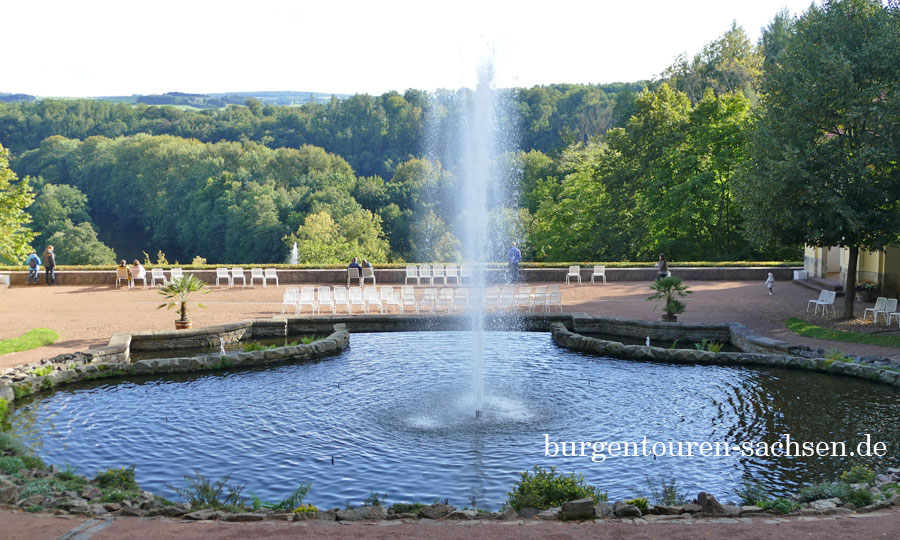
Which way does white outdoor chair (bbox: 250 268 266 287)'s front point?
toward the camera

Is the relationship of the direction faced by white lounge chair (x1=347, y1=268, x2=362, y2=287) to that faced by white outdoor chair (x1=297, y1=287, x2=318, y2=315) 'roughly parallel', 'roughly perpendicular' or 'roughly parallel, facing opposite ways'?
roughly parallel

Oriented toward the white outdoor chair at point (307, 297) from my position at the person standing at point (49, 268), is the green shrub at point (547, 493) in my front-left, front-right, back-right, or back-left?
front-right

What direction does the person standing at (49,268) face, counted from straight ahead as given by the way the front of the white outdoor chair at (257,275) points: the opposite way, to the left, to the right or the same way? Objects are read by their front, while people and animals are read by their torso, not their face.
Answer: the opposite way

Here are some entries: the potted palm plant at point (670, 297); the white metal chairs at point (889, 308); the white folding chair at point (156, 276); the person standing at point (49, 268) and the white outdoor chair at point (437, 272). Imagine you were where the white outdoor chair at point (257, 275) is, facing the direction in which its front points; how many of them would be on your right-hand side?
2

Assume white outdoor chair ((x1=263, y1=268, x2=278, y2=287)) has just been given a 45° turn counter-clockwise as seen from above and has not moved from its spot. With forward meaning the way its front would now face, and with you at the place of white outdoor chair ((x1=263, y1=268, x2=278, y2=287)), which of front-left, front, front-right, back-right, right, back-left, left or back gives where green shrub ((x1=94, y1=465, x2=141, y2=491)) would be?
front-right

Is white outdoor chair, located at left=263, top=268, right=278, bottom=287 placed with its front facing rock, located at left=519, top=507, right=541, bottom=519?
yes

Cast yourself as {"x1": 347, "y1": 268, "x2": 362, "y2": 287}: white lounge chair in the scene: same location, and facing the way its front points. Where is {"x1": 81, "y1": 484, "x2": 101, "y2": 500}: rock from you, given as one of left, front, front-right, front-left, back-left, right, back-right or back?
back

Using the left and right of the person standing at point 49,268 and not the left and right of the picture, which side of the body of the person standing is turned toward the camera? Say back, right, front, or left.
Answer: back

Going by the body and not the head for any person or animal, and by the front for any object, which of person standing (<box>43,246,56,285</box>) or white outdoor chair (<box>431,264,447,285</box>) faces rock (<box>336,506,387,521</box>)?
the white outdoor chair

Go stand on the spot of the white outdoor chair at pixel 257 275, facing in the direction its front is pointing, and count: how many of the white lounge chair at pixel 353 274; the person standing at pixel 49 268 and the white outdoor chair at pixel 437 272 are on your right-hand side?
1

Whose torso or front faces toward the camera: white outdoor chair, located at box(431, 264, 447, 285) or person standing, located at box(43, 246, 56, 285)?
the white outdoor chair

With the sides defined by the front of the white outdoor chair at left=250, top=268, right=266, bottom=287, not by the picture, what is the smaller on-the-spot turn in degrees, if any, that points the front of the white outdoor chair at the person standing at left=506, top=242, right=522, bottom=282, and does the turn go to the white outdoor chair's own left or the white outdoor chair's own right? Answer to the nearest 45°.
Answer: approximately 90° to the white outdoor chair's own left

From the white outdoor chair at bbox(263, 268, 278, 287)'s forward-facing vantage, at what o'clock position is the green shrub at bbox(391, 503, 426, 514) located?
The green shrub is roughly at 12 o'clock from the white outdoor chair.

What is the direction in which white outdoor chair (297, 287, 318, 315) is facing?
toward the camera

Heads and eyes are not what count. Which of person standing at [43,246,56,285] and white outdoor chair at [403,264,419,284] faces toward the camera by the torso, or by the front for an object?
the white outdoor chair
